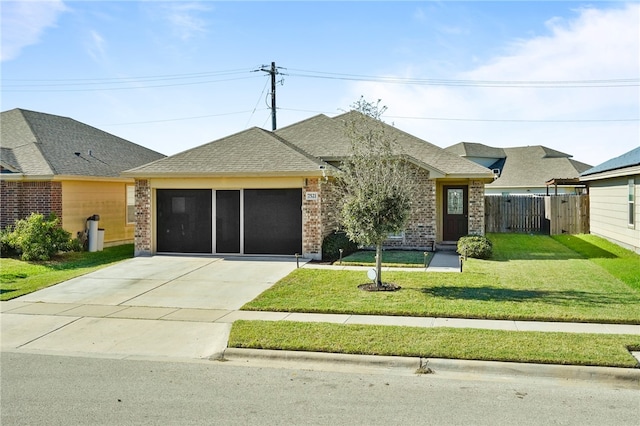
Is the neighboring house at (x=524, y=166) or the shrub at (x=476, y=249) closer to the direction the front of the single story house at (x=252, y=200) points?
the shrub

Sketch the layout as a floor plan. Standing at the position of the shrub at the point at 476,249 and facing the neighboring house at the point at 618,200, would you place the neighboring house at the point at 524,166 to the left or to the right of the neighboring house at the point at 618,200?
left

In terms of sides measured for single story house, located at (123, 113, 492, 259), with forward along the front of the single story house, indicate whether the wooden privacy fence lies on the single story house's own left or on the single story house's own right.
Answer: on the single story house's own left

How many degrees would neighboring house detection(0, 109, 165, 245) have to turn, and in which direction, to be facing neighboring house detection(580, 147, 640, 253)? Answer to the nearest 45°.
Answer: approximately 90° to its left

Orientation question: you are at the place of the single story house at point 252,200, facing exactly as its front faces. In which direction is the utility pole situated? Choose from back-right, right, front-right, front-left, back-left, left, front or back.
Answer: back

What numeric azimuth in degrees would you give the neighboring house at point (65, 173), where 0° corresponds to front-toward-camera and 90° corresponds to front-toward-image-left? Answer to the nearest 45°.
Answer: approximately 45°

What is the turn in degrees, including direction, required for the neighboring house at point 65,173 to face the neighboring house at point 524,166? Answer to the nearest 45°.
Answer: approximately 135° to its left
